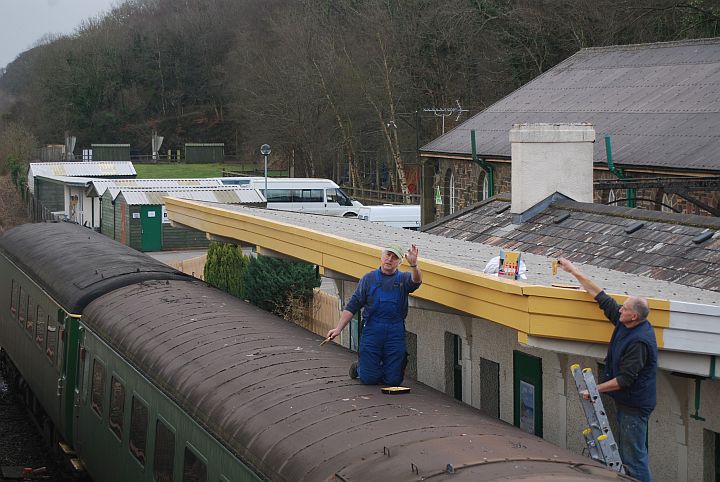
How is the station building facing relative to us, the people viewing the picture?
facing the viewer and to the left of the viewer

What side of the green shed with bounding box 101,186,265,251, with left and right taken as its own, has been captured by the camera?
front

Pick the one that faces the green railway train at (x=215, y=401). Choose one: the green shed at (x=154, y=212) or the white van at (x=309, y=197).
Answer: the green shed

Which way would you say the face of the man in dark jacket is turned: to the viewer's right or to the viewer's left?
to the viewer's left

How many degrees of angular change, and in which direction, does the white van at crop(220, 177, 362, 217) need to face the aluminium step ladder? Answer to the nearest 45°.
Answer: approximately 90° to its right

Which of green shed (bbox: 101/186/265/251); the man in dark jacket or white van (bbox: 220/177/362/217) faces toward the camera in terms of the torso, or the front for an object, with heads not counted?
the green shed

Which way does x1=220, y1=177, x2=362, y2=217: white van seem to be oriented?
to the viewer's right

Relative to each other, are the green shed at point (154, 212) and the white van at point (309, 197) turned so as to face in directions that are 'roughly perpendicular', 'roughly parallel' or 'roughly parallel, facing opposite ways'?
roughly perpendicular

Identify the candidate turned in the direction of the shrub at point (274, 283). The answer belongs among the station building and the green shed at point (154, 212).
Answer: the green shed

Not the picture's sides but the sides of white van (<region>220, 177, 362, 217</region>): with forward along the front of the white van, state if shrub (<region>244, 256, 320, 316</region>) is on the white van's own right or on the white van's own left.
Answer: on the white van's own right

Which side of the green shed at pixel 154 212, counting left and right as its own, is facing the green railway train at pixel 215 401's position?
front

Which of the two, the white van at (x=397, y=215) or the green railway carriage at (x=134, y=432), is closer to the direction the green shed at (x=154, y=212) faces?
the green railway carriage

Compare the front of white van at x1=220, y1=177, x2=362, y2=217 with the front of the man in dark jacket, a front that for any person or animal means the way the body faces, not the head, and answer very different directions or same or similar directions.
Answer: very different directions

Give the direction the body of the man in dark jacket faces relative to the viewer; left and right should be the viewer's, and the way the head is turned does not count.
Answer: facing to the left of the viewer

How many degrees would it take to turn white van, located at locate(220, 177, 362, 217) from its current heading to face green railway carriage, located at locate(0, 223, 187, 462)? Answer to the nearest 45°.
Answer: approximately 90° to its right

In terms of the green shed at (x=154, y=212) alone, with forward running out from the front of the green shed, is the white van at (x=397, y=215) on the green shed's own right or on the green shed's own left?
on the green shed's own left

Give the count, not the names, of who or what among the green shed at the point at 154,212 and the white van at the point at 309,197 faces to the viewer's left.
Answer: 0
